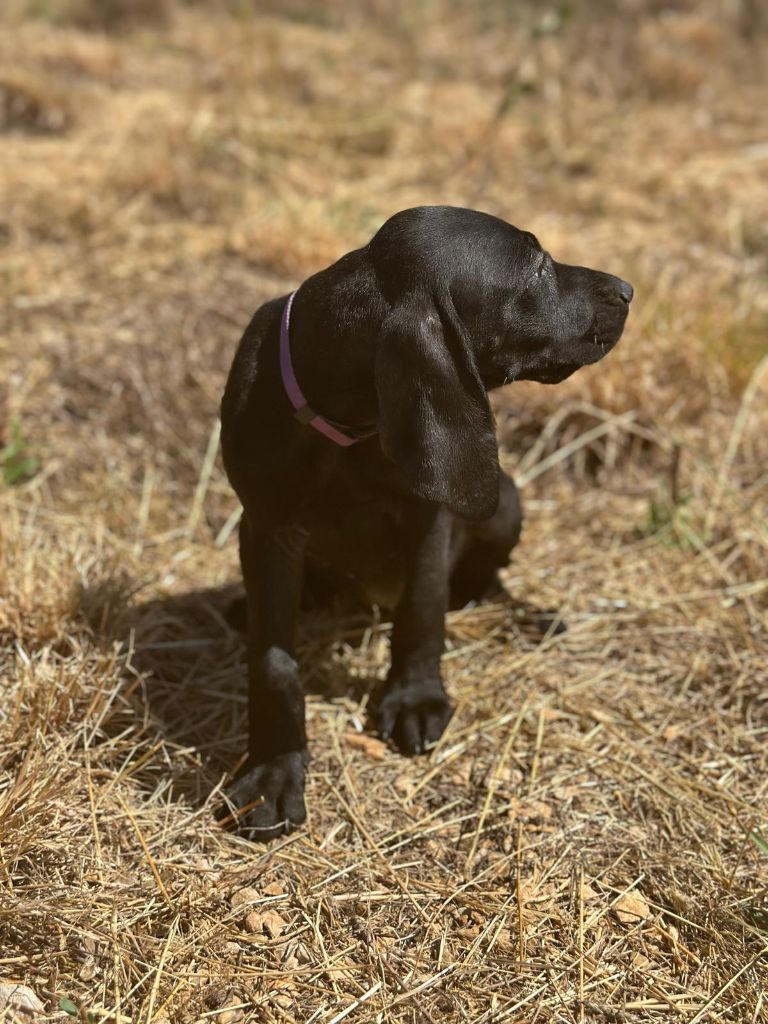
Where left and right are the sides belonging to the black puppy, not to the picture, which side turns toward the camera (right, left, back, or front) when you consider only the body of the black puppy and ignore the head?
front
